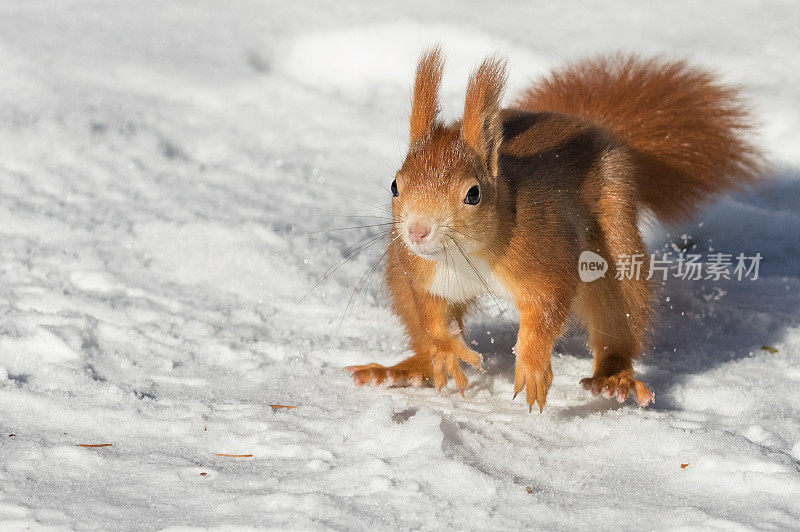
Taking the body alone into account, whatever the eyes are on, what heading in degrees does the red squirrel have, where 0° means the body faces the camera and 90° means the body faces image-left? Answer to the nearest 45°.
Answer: approximately 45°
